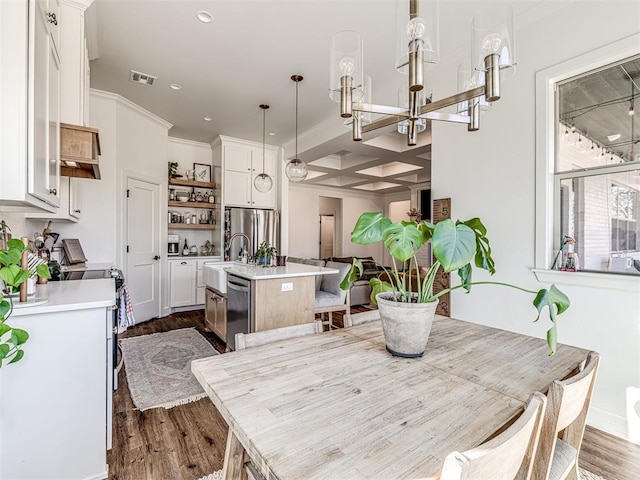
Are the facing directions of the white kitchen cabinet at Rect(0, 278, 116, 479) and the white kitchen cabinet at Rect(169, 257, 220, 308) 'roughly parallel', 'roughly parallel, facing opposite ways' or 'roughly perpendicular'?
roughly perpendicular

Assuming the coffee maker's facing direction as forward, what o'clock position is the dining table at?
The dining table is roughly at 12 o'clock from the coffee maker.

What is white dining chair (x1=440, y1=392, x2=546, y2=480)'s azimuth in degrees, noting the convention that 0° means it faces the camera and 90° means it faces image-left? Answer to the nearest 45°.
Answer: approximately 135°

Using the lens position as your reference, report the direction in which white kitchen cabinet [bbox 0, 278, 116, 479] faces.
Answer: facing to the right of the viewer

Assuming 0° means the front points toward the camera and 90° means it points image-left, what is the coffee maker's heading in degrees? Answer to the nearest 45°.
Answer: approximately 0°

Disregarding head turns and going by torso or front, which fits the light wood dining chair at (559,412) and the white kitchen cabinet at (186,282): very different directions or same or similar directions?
very different directions

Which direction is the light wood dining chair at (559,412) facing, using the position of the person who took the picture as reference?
facing away from the viewer and to the left of the viewer

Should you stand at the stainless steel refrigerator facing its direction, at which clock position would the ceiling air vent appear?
The ceiling air vent is roughly at 1 o'clock from the stainless steel refrigerator.

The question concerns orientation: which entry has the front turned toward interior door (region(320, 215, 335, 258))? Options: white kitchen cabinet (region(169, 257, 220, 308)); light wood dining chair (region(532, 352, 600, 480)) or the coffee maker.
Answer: the light wood dining chair
